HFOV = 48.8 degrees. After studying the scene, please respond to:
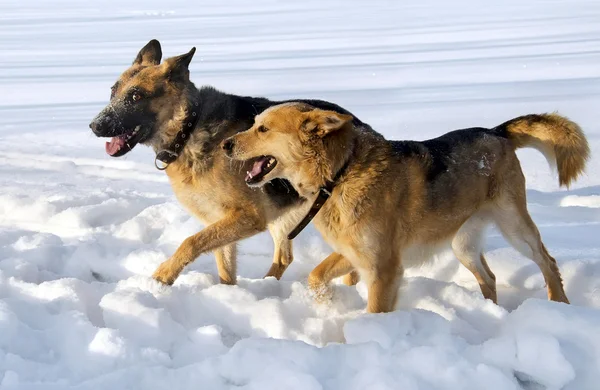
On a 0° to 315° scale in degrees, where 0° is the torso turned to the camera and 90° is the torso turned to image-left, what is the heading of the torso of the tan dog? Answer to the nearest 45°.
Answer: approximately 90°

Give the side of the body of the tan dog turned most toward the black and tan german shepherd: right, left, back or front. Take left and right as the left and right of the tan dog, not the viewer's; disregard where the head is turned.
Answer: front
